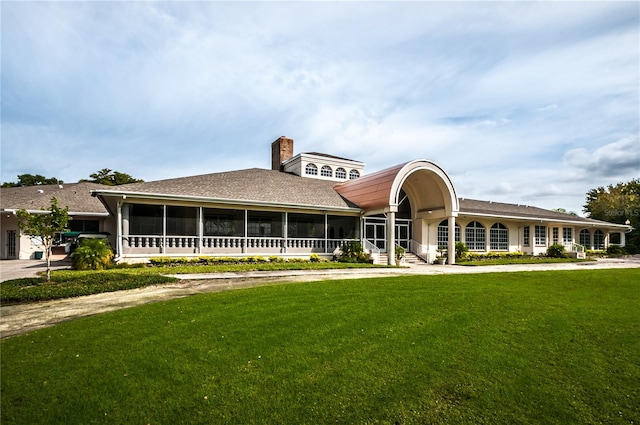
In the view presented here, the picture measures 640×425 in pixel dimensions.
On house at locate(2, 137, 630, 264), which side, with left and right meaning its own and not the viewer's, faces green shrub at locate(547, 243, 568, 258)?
left

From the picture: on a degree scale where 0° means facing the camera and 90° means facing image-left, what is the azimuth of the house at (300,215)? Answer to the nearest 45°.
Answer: approximately 315°

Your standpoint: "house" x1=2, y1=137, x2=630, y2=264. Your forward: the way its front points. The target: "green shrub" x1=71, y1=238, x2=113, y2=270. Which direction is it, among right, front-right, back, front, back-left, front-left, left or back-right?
right

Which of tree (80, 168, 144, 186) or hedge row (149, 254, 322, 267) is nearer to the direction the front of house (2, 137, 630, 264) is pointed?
the hedge row

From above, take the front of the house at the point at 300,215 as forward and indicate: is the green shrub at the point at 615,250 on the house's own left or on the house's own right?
on the house's own left

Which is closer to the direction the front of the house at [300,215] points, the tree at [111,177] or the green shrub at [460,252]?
the green shrub

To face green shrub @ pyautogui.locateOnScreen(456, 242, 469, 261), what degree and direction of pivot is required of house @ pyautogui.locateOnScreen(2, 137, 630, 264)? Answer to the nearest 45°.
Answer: approximately 45° to its left

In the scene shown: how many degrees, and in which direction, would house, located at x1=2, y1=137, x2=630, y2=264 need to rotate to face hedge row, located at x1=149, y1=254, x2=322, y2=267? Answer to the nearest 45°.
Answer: approximately 90° to its right

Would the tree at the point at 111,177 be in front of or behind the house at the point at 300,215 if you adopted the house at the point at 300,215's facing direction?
behind

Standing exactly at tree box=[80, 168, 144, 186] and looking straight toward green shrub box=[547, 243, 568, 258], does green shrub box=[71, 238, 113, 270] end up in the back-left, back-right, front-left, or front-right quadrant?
front-right
